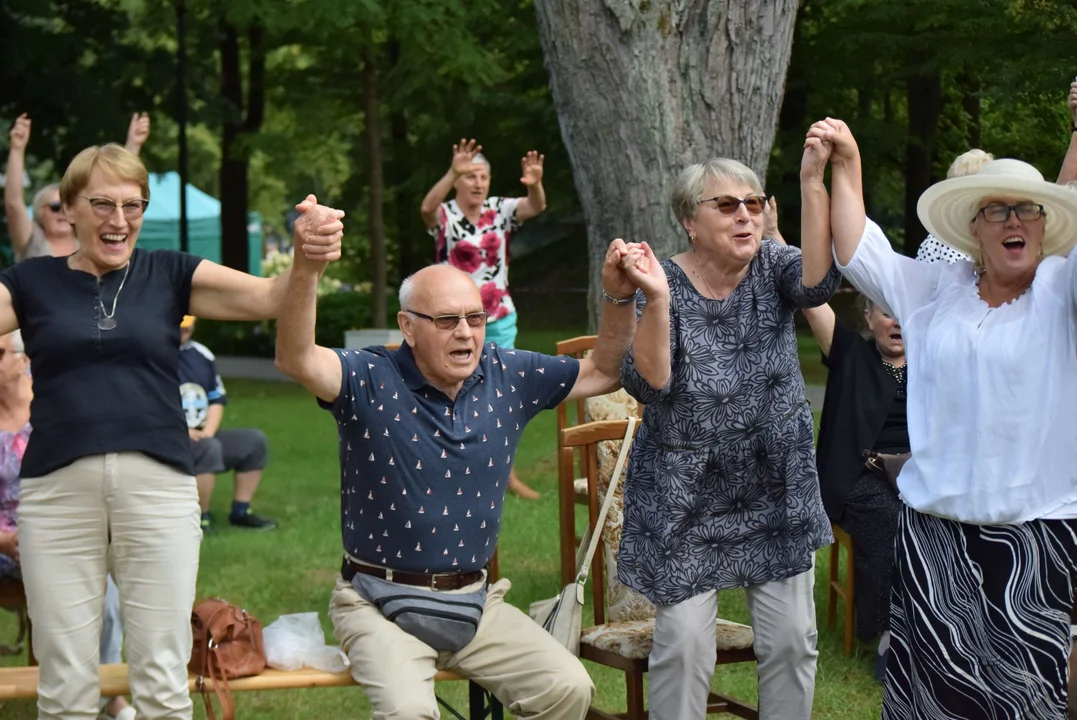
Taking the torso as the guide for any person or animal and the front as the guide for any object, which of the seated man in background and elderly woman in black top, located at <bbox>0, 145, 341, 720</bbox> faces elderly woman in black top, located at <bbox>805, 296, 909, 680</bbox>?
the seated man in background

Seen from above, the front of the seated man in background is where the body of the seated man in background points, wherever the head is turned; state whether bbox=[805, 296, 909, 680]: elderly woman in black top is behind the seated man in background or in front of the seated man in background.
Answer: in front

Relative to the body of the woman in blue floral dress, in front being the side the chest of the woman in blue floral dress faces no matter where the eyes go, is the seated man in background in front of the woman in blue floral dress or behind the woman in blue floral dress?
behind

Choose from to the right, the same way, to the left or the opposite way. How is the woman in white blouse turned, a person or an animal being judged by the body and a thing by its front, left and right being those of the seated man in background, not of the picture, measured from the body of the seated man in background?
to the right

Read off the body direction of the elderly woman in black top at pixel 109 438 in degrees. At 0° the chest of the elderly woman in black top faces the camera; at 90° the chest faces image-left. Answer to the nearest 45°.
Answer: approximately 0°

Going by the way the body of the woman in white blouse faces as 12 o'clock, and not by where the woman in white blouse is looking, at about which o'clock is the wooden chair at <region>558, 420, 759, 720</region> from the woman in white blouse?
The wooden chair is roughly at 4 o'clock from the woman in white blouse.

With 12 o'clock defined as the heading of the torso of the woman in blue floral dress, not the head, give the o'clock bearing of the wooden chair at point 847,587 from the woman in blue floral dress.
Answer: The wooden chair is roughly at 8 o'clock from the woman in blue floral dress.

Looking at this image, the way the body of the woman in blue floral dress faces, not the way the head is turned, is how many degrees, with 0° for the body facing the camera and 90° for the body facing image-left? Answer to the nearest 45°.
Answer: approximately 315°

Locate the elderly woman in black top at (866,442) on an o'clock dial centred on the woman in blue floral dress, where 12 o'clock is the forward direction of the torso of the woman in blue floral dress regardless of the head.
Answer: The elderly woman in black top is roughly at 8 o'clock from the woman in blue floral dress.

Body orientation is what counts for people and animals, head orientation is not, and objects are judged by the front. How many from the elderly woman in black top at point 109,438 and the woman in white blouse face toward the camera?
2

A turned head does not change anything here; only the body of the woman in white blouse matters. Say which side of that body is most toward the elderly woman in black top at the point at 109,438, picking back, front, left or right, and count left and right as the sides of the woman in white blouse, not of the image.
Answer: right

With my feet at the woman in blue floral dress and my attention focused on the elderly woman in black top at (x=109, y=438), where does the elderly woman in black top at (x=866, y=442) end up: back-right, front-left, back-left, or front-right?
back-right

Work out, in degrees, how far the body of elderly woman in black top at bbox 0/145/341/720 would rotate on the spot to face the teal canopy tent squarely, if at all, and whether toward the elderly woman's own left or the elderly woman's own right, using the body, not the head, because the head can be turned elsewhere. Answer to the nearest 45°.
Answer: approximately 180°

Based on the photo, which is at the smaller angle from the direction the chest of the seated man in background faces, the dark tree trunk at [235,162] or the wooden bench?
the wooden bench
